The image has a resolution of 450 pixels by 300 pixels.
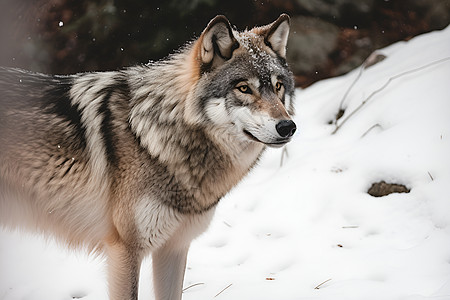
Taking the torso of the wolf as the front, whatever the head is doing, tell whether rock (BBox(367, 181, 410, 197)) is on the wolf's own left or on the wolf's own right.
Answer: on the wolf's own left

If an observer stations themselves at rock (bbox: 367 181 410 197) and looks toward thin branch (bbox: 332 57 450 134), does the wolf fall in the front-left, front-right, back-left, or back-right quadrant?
back-left

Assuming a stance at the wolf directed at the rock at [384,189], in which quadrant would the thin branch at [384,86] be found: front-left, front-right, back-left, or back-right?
front-left

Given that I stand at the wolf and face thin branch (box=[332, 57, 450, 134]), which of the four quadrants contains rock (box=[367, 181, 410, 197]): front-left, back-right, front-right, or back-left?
front-right

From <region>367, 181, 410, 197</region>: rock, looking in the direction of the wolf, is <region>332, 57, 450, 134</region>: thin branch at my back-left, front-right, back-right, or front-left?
back-right

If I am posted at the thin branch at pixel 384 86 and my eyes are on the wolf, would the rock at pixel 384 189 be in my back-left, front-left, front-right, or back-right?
front-left

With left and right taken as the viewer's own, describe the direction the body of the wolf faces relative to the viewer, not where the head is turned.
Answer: facing the viewer and to the right of the viewer

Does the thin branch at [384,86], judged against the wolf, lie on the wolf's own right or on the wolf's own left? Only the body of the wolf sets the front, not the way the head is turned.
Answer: on the wolf's own left
